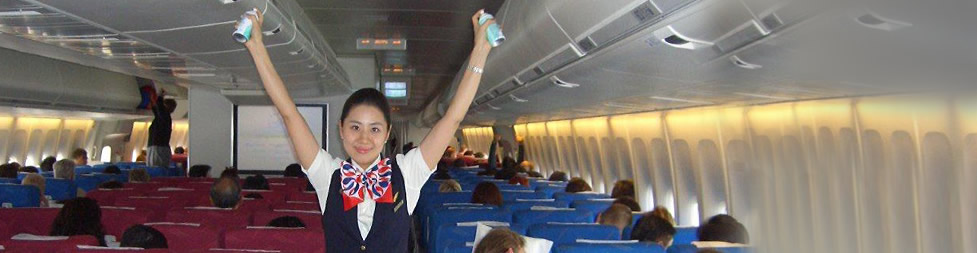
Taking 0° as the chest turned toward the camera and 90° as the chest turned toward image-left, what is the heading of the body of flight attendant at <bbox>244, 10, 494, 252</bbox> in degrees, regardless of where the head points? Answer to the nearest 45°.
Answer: approximately 0°
